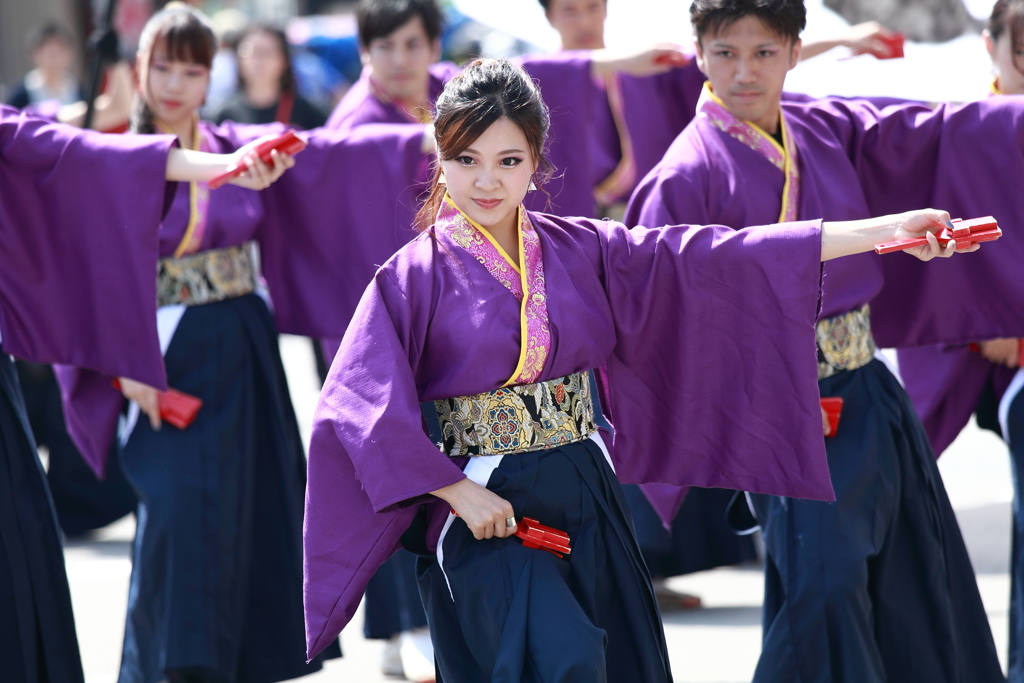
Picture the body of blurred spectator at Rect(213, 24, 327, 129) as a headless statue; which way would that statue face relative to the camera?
toward the camera

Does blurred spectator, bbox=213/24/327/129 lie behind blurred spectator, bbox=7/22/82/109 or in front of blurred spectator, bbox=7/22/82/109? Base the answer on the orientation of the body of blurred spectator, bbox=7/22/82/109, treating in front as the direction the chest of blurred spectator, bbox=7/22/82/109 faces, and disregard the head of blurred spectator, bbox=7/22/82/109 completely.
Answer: in front

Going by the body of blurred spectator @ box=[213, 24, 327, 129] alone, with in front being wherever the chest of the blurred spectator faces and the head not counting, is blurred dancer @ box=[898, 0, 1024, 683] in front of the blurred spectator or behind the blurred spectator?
in front

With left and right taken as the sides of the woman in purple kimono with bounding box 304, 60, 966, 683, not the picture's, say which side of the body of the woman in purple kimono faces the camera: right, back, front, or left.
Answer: front

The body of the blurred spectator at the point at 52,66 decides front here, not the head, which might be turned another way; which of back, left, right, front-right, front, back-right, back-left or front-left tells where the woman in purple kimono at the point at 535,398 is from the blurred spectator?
front

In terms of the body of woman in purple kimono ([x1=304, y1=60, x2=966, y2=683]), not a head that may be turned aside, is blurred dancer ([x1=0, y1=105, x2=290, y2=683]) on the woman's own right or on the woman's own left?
on the woman's own right

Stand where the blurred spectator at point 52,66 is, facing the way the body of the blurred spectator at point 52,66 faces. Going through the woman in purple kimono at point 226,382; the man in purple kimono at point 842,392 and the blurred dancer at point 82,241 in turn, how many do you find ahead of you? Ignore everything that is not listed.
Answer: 3

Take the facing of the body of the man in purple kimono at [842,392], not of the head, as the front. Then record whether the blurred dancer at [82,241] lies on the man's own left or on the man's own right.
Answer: on the man's own right

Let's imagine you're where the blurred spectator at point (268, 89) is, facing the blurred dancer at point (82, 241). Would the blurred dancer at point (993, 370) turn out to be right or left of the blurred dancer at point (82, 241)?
left

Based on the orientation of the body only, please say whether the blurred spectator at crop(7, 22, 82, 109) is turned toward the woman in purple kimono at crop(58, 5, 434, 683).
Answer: yes

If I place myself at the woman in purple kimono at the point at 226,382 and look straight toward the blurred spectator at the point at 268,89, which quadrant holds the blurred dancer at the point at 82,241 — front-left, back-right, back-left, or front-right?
back-left

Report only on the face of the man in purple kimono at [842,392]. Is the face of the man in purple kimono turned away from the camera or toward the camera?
toward the camera

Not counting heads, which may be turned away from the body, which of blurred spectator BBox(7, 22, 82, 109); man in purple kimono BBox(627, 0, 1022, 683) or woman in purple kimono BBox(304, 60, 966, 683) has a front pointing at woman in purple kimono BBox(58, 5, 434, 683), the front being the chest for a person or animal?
the blurred spectator

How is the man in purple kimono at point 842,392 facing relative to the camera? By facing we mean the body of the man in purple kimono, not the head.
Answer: toward the camera

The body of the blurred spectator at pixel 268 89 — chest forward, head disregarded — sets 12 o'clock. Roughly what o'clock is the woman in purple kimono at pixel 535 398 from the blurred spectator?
The woman in purple kimono is roughly at 12 o'clock from the blurred spectator.
